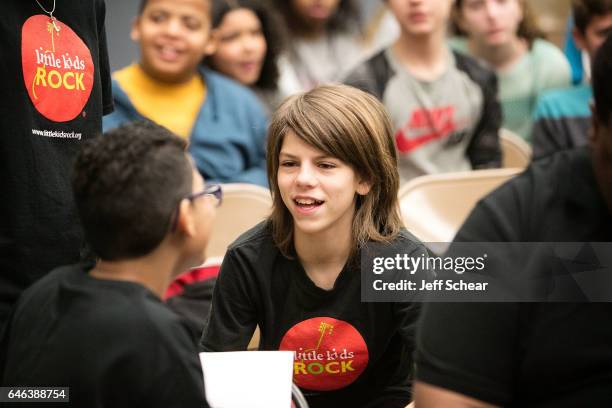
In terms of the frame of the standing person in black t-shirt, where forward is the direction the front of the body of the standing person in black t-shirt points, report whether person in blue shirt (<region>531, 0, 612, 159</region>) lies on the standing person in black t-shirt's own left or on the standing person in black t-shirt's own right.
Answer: on the standing person in black t-shirt's own left

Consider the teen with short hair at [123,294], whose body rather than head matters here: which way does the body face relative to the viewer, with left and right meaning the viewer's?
facing away from the viewer and to the right of the viewer

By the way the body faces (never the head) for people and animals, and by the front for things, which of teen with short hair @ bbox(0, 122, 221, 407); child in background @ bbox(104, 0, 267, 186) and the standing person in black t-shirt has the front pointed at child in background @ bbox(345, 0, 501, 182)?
the teen with short hair

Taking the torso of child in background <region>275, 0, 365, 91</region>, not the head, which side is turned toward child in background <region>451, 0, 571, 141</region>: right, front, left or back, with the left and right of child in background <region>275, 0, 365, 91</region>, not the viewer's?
left
